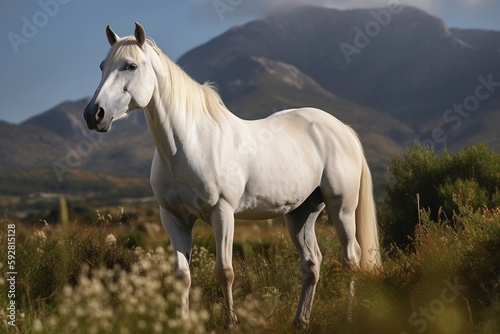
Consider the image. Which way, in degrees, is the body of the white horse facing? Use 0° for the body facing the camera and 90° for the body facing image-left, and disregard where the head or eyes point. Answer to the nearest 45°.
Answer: approximately 45°

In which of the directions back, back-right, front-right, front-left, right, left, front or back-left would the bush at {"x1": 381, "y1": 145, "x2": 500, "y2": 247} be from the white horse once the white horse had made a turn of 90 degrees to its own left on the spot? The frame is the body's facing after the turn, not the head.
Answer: left
